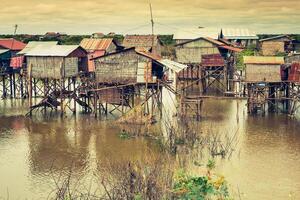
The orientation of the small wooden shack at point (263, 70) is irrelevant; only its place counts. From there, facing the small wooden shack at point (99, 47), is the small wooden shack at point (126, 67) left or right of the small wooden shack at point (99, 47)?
left

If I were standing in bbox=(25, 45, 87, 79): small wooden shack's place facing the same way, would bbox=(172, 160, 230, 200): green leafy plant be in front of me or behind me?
in front

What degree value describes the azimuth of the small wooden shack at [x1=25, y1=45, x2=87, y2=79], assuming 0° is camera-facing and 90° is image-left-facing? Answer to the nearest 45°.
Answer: approximately 315°

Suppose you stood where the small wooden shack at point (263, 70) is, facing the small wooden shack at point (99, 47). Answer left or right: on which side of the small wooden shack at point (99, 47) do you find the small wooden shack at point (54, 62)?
left

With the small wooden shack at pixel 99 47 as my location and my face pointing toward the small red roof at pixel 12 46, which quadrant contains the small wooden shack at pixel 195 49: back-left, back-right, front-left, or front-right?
back-left

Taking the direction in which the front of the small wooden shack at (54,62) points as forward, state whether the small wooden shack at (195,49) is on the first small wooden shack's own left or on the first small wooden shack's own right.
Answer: on the first small wooden shack's own left

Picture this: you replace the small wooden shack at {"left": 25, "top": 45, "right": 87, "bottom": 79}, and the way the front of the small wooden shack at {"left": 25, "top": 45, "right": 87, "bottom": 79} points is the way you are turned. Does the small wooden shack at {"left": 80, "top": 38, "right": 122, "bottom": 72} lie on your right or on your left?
on your left

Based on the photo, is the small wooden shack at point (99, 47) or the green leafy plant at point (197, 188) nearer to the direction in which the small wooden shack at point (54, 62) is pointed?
the green leafy plant
